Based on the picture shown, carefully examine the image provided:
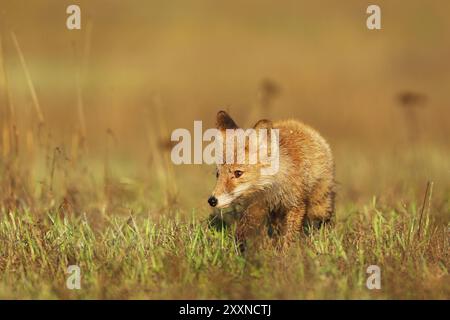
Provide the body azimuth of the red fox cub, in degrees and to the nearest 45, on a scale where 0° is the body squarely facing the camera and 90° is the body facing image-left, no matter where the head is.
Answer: approximately 45°
